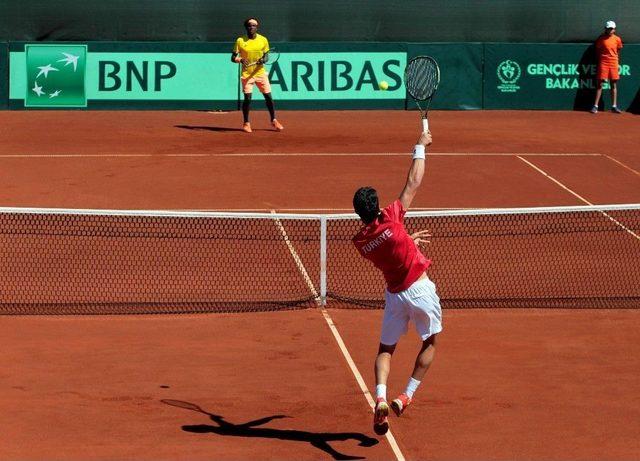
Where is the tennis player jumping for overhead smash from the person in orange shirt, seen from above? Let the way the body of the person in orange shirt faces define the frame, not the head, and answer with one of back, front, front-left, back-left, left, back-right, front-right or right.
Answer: front

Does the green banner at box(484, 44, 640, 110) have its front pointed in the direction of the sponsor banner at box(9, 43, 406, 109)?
no

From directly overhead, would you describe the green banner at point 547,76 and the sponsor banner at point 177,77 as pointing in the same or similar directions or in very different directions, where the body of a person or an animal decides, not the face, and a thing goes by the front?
same or similar directions

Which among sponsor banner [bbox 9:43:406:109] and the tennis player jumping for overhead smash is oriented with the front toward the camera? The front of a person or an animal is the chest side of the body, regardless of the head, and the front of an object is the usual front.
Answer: the sponsor banner

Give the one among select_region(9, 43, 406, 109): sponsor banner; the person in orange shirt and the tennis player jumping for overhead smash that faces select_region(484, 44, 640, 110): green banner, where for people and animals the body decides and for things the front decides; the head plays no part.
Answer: the tennis player jumping for overhead smash

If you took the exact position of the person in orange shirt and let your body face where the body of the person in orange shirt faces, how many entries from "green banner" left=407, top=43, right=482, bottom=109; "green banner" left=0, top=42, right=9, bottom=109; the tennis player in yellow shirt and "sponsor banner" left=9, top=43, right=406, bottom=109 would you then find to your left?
0

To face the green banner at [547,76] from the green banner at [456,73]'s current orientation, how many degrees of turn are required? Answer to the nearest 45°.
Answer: approximately 90° to its left

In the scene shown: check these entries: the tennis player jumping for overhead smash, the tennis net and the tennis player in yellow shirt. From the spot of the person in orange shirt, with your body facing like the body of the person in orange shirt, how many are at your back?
0

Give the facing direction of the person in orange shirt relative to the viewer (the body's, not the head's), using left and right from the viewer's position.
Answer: facing the viewer

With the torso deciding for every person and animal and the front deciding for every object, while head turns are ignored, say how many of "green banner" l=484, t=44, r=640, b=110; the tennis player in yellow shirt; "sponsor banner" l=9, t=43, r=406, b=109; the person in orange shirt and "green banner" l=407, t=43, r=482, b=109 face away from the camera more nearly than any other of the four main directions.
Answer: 0

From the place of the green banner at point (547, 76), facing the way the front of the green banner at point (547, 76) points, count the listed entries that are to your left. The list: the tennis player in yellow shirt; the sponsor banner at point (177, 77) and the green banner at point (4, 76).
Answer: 0

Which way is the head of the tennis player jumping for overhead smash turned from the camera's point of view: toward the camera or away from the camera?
away from the camera

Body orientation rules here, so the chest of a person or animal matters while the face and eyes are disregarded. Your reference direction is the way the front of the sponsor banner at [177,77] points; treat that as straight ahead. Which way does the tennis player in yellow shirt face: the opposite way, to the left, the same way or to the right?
the same way

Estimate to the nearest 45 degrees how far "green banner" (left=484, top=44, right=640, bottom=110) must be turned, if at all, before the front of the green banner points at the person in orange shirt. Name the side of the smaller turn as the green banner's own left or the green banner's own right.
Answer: approximately 90° to the green banner's own left

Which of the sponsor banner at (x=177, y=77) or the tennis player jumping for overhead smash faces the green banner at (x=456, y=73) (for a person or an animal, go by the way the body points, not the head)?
the tennis player jumping for overhead smash

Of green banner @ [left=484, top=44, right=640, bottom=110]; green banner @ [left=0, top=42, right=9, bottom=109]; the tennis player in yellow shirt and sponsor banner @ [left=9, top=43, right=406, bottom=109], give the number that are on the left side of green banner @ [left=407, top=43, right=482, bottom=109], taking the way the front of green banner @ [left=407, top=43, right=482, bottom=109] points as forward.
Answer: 1

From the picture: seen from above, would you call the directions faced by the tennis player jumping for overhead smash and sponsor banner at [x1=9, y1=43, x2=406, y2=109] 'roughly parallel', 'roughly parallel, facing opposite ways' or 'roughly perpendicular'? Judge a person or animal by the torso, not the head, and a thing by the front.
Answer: roughly parallel, facing opposite ways

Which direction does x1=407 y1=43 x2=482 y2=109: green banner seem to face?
toward the camera

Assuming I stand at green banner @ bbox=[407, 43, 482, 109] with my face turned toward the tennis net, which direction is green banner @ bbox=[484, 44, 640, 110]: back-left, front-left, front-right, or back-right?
back-left

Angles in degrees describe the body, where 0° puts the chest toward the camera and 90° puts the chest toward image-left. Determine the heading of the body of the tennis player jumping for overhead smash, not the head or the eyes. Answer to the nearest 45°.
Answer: approximately 180°

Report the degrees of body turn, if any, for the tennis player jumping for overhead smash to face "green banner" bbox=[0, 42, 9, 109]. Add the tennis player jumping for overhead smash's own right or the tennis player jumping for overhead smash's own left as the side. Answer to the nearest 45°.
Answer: approximately 45° to the tennis player jumping for overhead smash's own left
